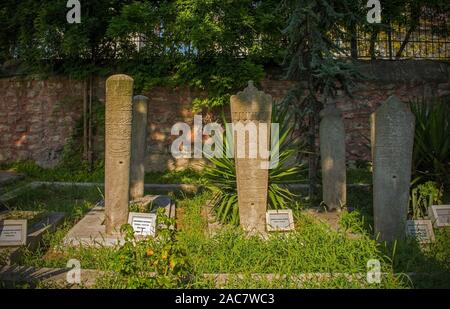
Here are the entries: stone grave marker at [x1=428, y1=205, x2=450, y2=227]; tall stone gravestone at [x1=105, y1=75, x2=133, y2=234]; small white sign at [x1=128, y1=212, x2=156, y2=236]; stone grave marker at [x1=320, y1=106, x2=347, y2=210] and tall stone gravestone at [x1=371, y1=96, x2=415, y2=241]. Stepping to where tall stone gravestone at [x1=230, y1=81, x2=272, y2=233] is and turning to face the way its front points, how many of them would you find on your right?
2

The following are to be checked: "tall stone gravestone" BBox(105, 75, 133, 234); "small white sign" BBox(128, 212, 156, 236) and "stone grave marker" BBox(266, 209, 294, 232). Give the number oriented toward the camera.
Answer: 3

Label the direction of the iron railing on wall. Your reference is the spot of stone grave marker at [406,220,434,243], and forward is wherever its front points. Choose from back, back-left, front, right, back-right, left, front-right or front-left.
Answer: back

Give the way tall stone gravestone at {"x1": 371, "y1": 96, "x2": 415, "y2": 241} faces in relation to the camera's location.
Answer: facing the viewer

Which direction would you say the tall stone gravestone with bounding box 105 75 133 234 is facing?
toward the camera

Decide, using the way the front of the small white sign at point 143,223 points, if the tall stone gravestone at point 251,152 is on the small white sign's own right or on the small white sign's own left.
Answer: on the small white sign's own left

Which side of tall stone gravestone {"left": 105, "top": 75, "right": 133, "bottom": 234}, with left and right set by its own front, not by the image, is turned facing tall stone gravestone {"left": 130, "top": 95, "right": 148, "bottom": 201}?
back

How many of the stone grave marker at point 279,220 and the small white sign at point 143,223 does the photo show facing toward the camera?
2

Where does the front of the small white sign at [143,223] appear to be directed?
toward the camera

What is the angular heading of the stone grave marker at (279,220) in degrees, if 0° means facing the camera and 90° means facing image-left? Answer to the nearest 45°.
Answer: approximately 0°

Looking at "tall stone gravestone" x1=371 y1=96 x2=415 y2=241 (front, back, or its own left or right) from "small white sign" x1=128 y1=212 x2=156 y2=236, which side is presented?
right
